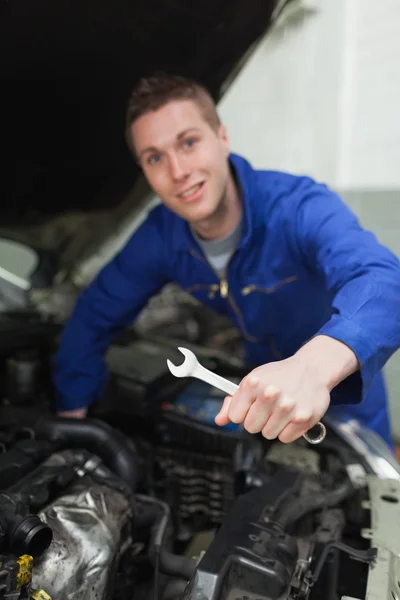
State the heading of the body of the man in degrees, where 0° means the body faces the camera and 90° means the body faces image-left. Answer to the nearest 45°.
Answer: approximately 45°
